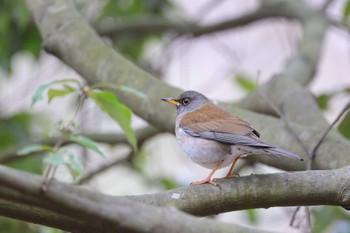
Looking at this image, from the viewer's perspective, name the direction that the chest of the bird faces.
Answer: to the viewer's left

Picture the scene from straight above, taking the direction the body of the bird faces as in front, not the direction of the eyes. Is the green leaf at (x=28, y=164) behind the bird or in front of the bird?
in front

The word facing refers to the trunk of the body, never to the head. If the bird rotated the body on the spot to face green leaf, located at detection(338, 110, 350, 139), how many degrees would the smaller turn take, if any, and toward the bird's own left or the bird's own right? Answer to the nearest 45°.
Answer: approximately 135° to the bird's own right
